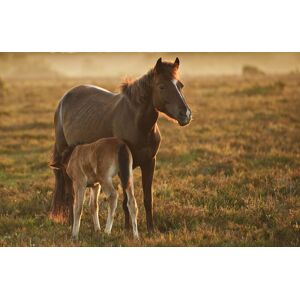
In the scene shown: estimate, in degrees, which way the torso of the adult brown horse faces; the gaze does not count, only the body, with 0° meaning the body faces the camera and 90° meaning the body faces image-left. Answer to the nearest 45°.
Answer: approximately 315°

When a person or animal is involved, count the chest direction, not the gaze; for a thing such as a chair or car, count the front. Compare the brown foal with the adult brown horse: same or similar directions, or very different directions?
very different directions

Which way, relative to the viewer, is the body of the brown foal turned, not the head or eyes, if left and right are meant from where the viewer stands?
facing away from the viewer and to the left of the viewer
